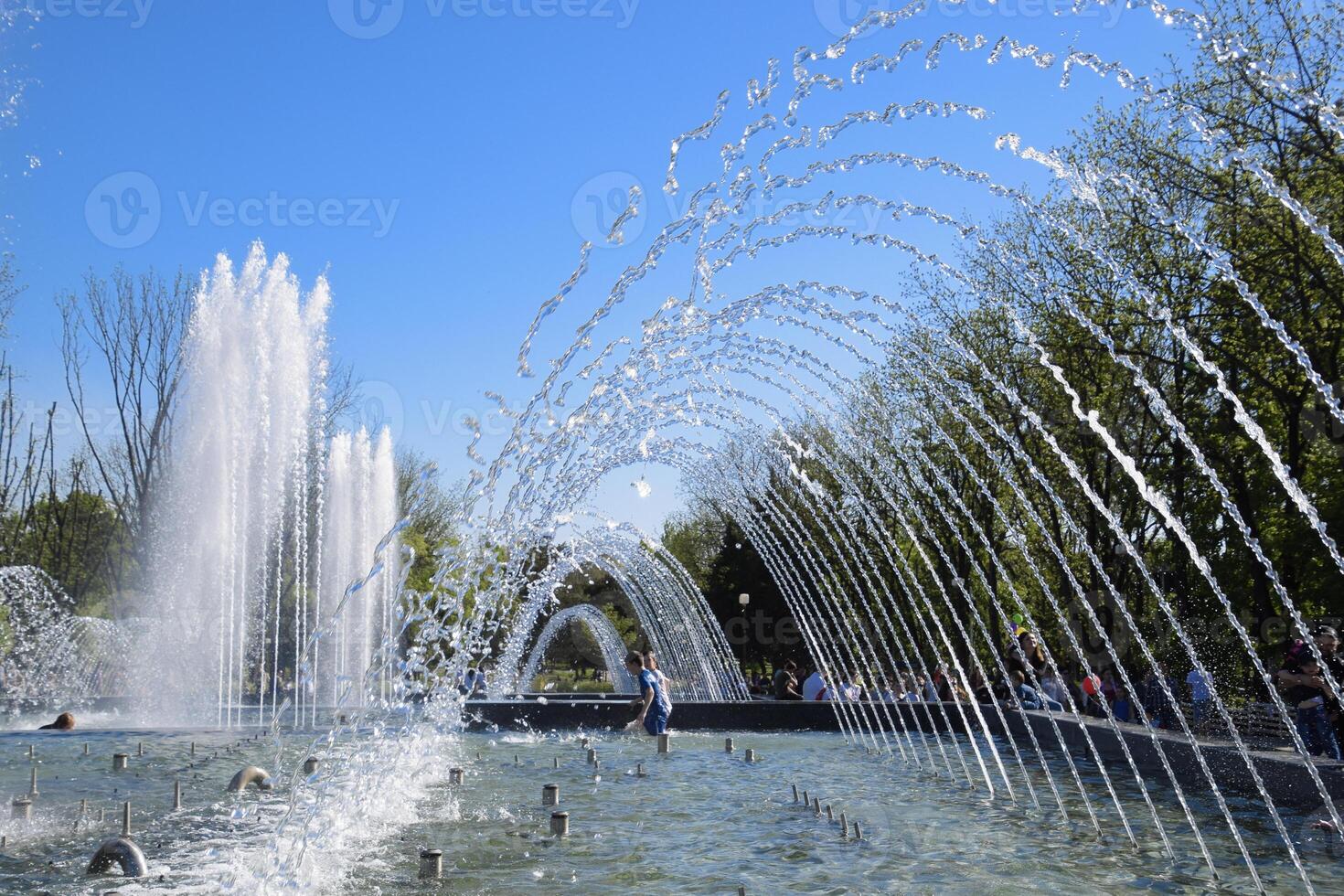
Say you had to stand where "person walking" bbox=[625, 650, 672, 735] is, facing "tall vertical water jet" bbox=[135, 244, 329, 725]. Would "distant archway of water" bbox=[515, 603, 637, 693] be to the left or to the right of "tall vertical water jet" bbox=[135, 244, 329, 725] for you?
right

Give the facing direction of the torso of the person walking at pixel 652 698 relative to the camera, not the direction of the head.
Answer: to the viewer's left

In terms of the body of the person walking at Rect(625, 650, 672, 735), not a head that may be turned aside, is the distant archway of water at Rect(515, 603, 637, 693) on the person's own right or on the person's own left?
on the person's own right

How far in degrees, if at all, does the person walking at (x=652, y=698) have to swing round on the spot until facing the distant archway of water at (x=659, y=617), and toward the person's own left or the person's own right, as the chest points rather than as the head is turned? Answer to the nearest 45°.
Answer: approximately 90° to the person's own right

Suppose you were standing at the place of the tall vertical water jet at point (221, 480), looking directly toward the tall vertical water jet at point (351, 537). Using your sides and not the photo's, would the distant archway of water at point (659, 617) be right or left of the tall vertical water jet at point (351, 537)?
right

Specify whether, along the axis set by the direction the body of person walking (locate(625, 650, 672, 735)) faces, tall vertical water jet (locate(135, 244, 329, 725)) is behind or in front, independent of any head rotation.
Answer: in front

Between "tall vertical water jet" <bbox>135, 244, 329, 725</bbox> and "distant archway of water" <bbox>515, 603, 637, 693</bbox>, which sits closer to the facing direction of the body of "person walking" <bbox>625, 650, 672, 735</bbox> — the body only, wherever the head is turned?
the tall vertical water jet
